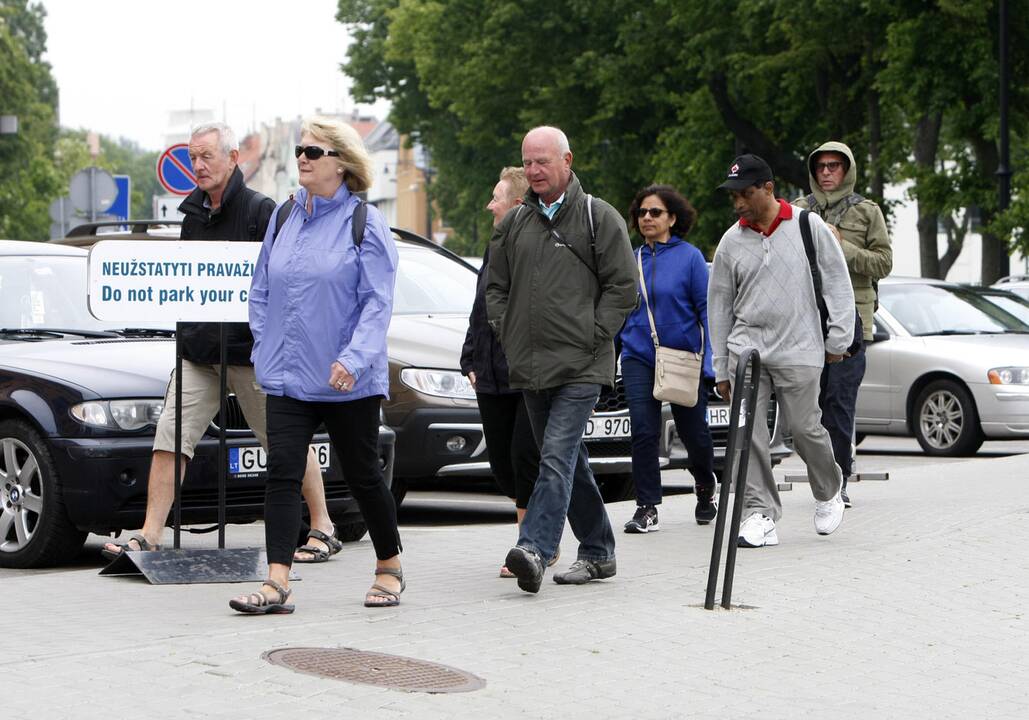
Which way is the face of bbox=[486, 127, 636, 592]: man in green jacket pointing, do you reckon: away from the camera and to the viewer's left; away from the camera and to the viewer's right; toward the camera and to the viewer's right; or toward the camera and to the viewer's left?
toward the camera and to the viewer's left

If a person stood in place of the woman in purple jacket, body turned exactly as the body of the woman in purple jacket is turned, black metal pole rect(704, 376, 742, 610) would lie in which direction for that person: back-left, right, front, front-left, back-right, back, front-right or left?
back-left

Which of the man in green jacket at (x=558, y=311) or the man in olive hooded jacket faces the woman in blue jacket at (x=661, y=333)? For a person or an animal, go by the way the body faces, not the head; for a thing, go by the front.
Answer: the man in olive hooded jacket

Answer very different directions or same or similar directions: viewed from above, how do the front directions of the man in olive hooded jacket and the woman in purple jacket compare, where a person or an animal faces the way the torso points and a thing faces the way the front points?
same or similar directions

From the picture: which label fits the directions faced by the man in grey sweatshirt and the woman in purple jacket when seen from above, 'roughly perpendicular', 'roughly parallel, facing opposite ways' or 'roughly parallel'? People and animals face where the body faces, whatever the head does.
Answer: roughly parallel

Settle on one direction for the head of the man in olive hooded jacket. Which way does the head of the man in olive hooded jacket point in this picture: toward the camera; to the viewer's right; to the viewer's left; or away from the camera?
toward the camera

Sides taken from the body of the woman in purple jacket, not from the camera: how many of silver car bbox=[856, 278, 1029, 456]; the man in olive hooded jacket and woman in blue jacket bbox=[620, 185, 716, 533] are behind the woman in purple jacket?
3

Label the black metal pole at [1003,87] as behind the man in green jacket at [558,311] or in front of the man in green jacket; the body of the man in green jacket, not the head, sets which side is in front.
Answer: behind

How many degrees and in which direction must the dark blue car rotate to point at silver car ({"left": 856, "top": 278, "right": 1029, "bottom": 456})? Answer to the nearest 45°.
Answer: approximately 90° to its left

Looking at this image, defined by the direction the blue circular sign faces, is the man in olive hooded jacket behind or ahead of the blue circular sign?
ahead

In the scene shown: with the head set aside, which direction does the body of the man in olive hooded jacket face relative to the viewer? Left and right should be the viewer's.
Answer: facing the viewer and to the left of the viewer

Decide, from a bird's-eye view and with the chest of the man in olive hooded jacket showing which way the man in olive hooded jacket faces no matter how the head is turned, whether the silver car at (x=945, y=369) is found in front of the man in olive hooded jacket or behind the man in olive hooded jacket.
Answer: behind

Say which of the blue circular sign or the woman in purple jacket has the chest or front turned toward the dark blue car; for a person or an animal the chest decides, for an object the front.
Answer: the blue circular sign
